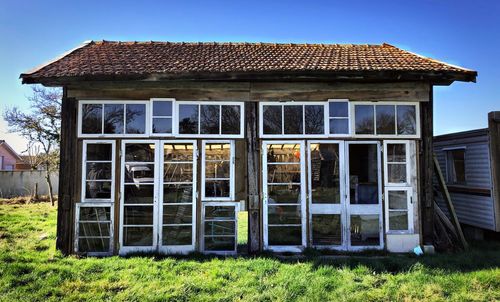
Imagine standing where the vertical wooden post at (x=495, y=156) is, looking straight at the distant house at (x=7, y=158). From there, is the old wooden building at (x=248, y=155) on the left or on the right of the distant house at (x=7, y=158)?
left

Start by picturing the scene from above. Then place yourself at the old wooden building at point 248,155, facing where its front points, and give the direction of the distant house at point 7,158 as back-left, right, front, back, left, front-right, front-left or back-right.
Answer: back-right

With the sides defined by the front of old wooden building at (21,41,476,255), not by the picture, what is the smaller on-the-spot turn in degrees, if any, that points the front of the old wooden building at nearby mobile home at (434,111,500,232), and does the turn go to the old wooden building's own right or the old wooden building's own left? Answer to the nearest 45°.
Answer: approximately 90° to the old wooden building's own left

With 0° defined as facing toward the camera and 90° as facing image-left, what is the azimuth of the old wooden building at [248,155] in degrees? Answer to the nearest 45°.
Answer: approximately 0°

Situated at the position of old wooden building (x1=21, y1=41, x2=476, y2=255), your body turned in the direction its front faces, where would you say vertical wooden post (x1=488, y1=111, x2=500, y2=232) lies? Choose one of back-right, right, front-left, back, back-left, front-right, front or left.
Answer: left
